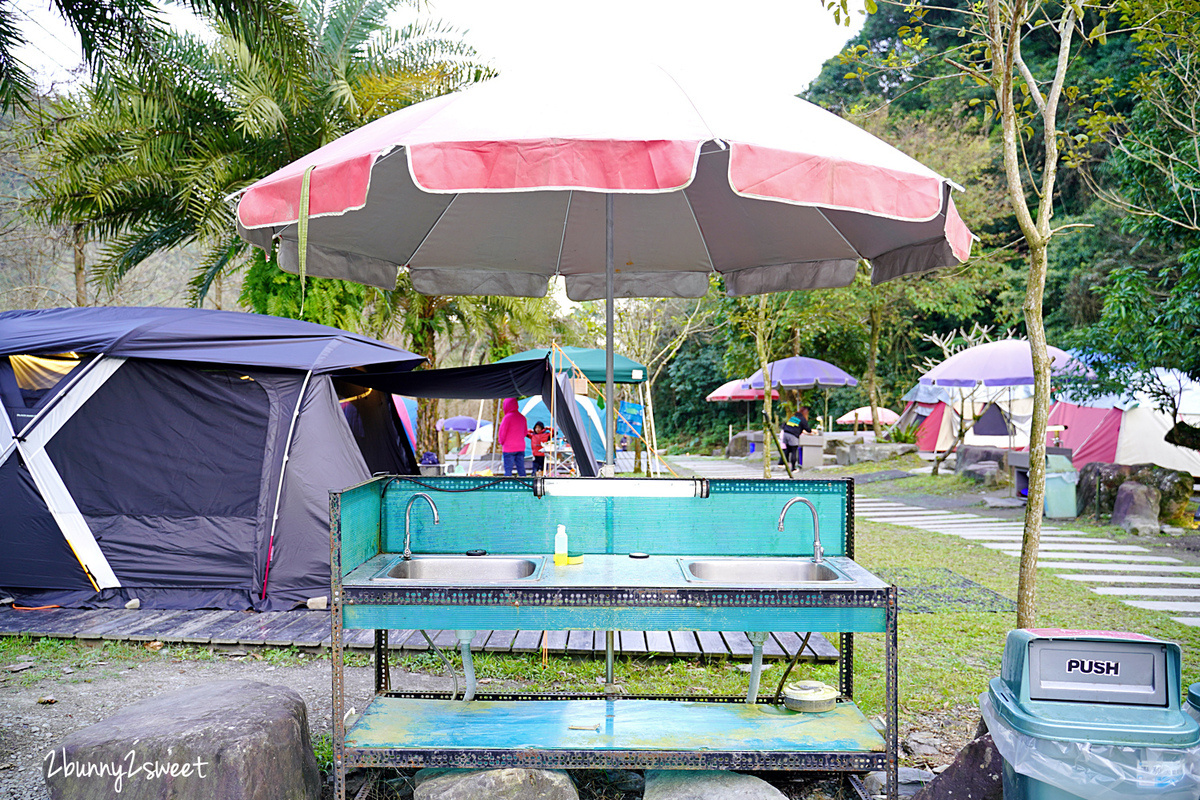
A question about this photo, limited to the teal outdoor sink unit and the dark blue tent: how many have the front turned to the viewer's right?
1

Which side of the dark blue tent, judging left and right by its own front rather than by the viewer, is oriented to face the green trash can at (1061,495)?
front

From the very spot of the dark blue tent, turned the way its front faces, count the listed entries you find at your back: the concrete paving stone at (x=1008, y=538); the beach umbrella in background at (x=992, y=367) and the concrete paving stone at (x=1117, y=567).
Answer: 0

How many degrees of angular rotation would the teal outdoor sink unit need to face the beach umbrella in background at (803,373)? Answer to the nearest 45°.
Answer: approximately 180°

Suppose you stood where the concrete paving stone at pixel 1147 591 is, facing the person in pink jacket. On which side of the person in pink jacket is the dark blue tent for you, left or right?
left

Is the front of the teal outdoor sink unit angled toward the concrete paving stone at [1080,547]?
no

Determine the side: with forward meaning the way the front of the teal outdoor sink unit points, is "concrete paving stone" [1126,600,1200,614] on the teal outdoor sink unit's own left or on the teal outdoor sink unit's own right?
on the teal outdoor sink unit's own left

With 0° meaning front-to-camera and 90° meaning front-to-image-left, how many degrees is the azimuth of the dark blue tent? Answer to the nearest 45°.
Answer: approximately 270°

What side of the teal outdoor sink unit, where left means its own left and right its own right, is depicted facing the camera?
front

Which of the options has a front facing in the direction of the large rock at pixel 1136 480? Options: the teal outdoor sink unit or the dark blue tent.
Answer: the dark blue tent

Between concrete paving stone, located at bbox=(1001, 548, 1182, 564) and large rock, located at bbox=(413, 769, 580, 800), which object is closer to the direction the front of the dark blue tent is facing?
the concrete paving stone

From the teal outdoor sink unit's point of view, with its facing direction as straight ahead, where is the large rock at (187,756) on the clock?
The large rock is roughly at 2 o'clock from the teal outdoor sink unit.

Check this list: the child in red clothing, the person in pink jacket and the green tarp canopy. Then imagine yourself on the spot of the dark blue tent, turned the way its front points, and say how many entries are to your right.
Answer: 0

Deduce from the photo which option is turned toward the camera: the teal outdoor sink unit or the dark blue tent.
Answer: the teal outdoor sink unit

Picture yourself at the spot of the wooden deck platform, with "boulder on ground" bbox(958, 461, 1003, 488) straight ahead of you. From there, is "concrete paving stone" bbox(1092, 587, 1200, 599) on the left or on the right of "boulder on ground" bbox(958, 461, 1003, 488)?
right

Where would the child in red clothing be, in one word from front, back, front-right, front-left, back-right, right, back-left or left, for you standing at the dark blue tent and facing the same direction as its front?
front-left

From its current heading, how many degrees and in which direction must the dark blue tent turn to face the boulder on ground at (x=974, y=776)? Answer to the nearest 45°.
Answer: approximately 45° to its right

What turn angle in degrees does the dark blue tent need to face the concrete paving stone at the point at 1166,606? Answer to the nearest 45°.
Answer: approximately 45° to its right

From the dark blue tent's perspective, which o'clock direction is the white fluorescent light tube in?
The white fluorescent light tube is roughly at 2 o'clock from the dark blue tent.
